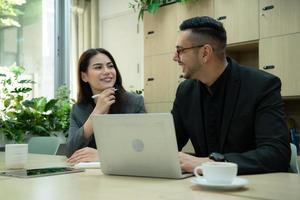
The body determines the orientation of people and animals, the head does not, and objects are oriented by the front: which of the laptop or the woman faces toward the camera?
the woman

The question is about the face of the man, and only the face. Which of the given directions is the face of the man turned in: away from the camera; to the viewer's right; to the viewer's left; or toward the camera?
to the viewer's left

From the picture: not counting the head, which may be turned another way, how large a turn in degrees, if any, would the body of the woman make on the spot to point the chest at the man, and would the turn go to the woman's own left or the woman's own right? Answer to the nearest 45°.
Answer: approximately 45° to the woman's own left

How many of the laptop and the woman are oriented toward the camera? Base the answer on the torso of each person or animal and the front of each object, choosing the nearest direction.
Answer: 1

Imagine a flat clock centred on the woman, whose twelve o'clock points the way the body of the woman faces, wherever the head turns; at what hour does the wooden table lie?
The wooden table is roughly at 12 o'clock from the woman.

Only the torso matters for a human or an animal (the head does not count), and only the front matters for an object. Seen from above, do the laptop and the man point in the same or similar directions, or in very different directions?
very different directions

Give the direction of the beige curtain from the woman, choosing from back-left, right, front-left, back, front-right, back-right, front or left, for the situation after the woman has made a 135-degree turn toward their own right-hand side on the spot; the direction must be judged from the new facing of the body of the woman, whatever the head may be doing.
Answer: front-right

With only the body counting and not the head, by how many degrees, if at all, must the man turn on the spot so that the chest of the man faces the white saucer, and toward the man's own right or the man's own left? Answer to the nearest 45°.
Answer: approximately 45° to the man's own left

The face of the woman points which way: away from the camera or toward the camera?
toward the camera

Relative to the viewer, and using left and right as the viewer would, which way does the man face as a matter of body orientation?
facing the viewer and to the left of the viewer

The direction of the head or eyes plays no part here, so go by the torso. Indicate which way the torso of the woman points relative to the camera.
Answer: toward the camera

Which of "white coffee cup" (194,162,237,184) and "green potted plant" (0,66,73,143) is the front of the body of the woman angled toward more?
the white coffee cup

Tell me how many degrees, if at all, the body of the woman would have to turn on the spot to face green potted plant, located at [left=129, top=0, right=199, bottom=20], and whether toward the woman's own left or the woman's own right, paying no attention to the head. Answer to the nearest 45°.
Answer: approximately 180°

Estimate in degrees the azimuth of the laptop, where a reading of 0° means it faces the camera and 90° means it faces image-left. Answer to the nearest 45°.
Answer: approximately 225°
